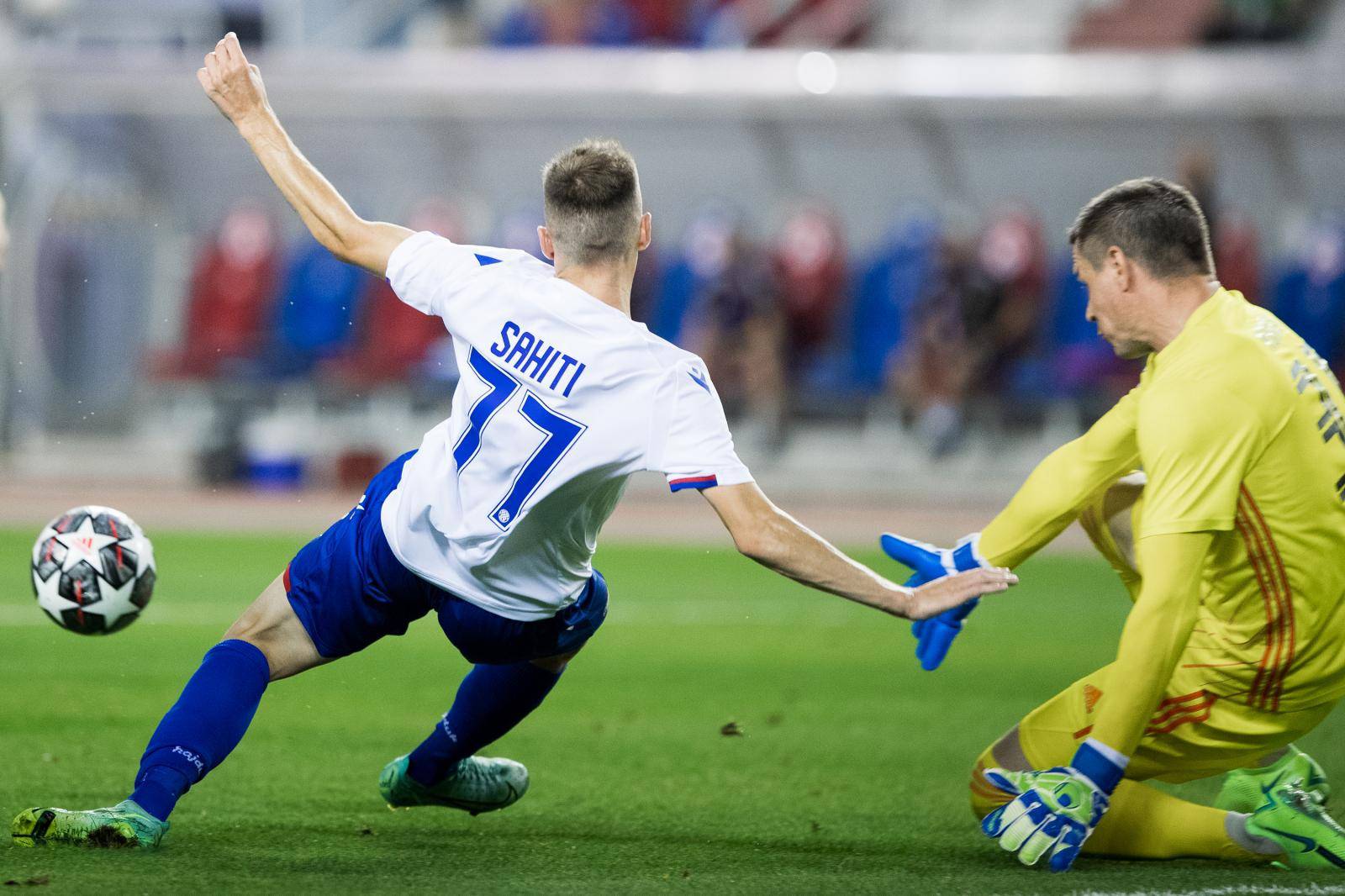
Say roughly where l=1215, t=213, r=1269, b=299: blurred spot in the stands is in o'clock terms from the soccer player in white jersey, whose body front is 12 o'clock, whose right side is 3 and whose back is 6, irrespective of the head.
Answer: The blurred spot in the stands is roughly at 1 o'clock from the soccer player in white jersey.

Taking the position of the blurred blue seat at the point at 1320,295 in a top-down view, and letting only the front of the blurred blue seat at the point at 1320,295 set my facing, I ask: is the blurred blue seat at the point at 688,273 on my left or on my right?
on my right

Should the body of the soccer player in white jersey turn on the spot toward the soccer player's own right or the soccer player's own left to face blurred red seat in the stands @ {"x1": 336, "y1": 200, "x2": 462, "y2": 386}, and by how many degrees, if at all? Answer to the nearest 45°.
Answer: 0° — they already face them

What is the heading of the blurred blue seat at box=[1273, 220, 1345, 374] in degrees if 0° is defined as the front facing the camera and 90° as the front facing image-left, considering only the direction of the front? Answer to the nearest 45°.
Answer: approximately 0°

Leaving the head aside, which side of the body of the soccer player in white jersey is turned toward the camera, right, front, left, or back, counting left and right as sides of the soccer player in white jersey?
back

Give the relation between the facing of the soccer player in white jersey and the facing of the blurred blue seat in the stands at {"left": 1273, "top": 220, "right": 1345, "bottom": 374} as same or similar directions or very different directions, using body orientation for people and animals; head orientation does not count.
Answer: very different directions

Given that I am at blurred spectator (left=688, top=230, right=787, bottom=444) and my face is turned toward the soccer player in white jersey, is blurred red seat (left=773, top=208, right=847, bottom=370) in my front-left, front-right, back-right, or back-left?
back-left

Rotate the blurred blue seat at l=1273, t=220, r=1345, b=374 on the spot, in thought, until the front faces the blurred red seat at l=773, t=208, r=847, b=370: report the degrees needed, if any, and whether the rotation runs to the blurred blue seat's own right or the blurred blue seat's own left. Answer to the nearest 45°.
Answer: approximately 90° to the blurred blue seat's own right

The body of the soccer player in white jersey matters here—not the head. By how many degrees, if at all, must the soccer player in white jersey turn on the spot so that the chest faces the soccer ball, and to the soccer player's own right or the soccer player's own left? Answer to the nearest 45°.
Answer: approximately 45° to the soccer player's own left

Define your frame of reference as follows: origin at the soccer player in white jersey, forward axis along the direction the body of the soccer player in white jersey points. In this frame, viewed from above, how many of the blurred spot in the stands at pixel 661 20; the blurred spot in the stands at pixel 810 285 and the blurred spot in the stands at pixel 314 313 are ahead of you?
3
